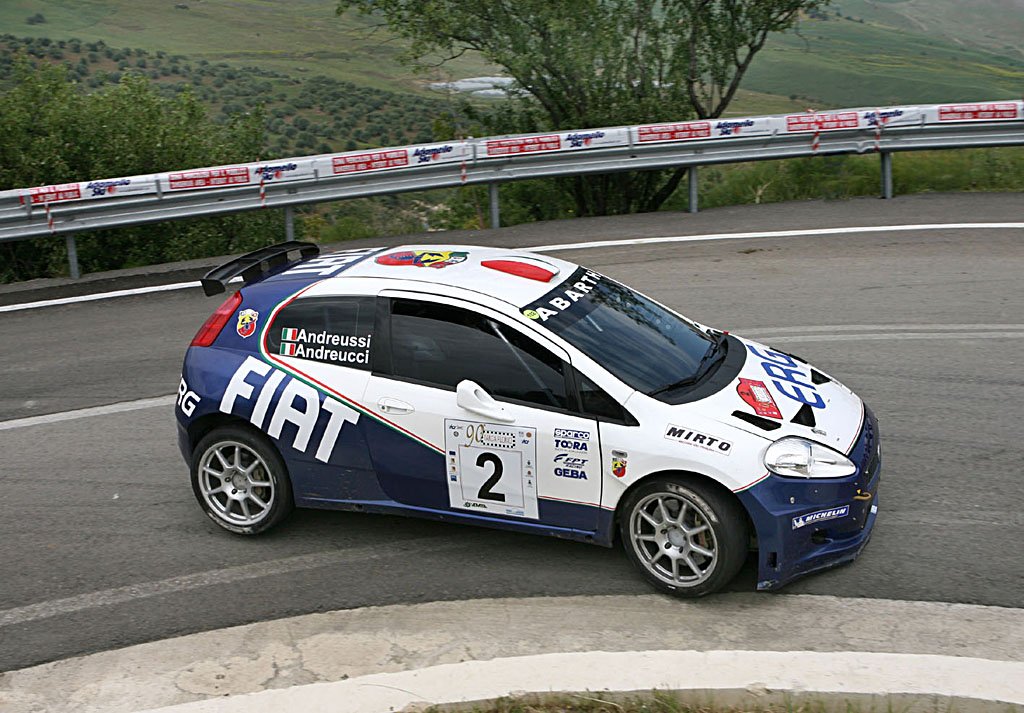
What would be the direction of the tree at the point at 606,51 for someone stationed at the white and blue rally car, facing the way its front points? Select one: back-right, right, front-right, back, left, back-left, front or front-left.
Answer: back-left

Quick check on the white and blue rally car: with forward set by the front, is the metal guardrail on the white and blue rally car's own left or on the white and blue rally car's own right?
on the white and blue rally car's own left

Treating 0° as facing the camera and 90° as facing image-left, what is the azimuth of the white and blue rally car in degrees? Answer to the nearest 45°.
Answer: approximately 315°
